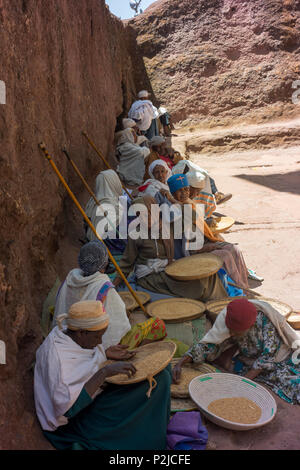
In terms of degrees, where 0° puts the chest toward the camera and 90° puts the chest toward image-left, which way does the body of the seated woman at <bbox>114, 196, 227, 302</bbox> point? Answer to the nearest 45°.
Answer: approximately 315°

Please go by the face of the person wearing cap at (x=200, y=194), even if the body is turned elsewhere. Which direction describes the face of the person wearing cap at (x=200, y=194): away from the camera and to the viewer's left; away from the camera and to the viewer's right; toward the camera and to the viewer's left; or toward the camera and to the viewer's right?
toward the camera and to the viewer's left

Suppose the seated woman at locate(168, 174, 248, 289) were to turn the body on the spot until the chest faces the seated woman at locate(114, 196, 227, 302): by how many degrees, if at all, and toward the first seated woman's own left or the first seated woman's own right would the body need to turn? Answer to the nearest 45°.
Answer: approximately 90° to the first seated woman's own right

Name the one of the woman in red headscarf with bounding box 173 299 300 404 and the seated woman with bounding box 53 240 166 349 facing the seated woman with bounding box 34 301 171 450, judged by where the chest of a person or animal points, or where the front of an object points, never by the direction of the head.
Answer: the woman in red headscarf

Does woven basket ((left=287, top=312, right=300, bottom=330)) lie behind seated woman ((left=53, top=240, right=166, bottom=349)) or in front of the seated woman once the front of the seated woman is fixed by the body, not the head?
in front

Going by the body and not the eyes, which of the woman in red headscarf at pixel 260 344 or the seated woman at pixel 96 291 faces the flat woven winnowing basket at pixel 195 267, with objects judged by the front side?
the seated woman

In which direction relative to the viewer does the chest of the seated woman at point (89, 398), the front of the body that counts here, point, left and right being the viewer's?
facing to the right of the viewer

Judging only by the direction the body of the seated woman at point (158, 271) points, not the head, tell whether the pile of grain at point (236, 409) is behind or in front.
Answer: in front

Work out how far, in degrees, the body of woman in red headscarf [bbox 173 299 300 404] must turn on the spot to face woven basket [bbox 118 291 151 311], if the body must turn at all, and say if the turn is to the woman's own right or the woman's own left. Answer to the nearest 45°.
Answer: approximately 90° to the woman's own right

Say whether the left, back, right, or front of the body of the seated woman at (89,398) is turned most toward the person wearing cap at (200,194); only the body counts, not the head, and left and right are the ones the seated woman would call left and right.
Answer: left
